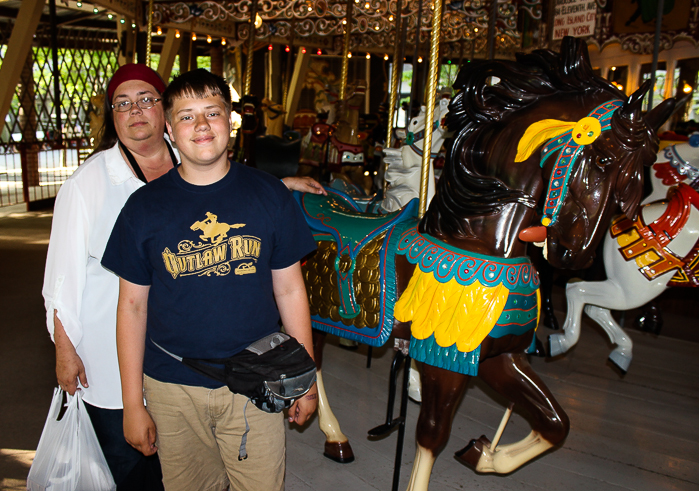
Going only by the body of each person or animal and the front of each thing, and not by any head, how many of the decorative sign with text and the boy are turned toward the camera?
2

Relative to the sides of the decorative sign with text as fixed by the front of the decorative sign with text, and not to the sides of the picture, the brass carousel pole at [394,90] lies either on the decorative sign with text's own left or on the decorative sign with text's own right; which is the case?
on the decorative sign with text's own right

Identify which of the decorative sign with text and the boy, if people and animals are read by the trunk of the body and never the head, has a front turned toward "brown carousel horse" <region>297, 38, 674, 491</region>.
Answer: the decorative sign with text

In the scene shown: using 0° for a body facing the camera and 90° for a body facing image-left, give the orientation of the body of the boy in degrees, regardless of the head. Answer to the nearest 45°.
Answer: approximately 0°

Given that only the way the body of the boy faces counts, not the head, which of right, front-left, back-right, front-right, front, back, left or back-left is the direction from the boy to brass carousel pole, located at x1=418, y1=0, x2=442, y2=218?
back-left

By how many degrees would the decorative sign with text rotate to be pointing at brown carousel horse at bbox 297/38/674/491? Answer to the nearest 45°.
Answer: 0° — it already faces it

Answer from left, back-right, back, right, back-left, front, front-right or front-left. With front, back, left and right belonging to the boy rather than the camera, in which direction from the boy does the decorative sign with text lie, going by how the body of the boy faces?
back-left

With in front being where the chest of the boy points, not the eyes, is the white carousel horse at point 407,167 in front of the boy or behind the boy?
behind
